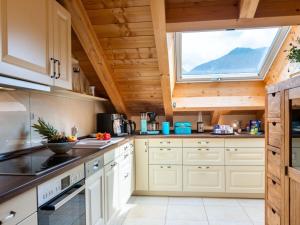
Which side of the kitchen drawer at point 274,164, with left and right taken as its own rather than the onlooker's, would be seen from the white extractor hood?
front

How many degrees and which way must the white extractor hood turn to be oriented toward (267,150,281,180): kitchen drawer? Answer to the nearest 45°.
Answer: approximately 45° to its left

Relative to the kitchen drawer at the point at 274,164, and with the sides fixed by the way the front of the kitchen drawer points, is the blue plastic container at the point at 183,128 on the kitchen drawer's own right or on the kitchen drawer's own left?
on the kitchen drawer's own right

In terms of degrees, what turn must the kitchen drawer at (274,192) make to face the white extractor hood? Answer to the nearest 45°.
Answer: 0° — it already faces it

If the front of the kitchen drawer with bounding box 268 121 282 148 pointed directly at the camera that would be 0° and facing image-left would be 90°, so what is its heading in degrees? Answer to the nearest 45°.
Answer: approximately 45°

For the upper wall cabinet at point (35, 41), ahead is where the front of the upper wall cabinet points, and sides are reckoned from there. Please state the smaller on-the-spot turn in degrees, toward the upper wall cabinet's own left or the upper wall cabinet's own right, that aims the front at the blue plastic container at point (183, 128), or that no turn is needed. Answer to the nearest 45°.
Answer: approximately 90° to the upper wall cabinet's own left

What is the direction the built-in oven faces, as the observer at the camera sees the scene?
facing the viewer and to the right of the viewer

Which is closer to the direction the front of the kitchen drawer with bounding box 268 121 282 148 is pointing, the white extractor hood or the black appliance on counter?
the white extractor hood

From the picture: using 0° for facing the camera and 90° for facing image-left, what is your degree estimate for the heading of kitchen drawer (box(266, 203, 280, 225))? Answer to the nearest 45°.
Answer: approximately 45°

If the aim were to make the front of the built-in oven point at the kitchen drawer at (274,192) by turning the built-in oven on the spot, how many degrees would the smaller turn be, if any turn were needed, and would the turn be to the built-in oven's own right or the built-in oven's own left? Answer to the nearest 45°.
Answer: approximately 45° to the built-in oven's own left

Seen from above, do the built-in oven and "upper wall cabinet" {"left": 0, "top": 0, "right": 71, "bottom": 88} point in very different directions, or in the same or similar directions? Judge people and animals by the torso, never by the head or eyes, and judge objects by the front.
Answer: same or similar directions

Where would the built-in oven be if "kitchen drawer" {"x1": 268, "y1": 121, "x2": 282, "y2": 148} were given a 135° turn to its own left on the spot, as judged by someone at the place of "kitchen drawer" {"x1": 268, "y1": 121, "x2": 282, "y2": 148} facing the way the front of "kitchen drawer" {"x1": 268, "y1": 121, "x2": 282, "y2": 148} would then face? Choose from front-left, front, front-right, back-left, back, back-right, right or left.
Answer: back-right

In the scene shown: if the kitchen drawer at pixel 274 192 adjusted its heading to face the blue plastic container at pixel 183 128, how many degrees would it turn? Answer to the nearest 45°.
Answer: approximately 90° to its right

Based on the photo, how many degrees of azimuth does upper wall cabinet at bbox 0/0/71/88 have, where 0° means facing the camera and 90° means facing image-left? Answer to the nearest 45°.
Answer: approximately 315°

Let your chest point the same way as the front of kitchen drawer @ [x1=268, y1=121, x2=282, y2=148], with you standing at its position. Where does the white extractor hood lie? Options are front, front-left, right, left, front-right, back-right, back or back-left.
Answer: front

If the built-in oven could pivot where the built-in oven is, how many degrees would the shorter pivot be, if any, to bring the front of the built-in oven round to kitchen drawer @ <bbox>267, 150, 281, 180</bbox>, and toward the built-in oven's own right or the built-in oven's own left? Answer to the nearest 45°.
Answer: approximately 45° to the built-in oven's own left

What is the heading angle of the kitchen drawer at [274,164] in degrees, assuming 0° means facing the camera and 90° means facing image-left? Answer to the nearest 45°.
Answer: approximately 45°
